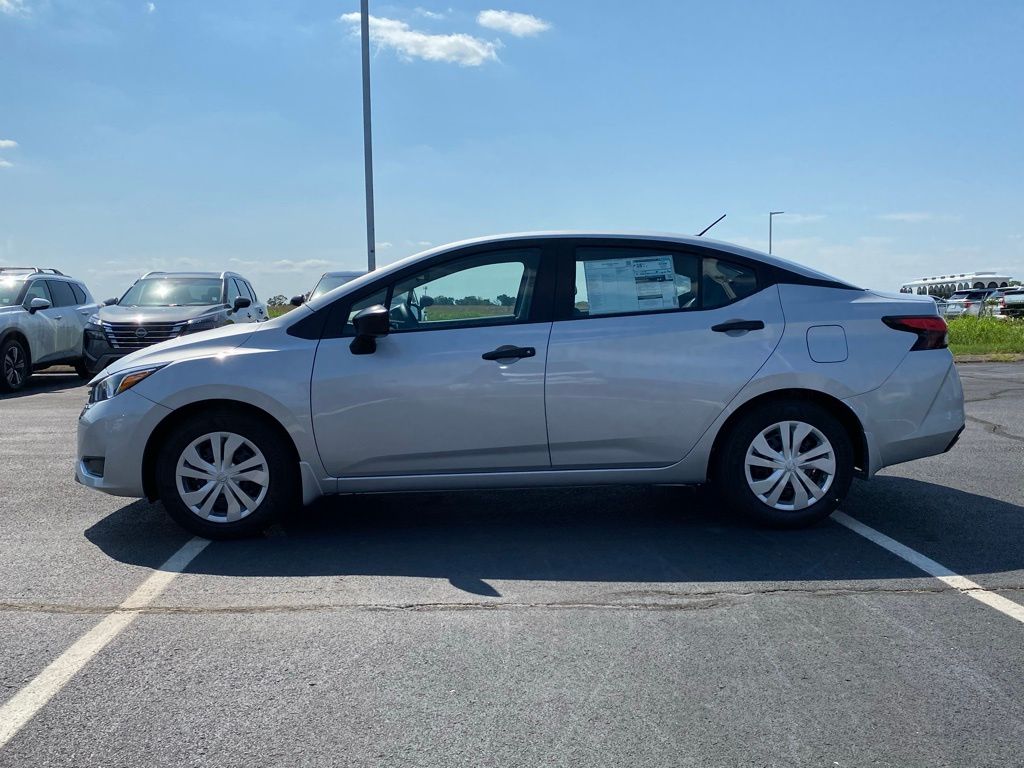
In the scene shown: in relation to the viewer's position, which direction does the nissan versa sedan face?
facing to the left of the viewer

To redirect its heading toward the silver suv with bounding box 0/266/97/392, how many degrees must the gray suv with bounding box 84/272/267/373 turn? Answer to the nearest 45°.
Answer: approximately 90° to its right

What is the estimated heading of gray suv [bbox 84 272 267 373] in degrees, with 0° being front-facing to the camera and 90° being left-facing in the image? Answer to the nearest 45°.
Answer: approximately 45°

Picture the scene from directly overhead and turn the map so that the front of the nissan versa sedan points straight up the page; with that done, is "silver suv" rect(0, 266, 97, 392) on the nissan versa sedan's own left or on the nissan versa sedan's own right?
on the nissan versa sedan's own right

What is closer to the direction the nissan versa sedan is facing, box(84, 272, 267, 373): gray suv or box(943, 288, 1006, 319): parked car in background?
the gray suv

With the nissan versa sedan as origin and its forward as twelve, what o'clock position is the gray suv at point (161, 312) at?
The gray suv is roughly at 2 o'clock from the nissan versa sedan.

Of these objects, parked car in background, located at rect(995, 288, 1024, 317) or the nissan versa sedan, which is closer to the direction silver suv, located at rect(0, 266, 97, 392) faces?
the nissan versa sedan

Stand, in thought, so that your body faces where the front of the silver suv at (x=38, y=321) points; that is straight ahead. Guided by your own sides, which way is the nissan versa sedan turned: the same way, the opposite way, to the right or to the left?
to the right

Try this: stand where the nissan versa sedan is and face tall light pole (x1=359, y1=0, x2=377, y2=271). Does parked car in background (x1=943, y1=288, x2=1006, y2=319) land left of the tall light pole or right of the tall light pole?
right
